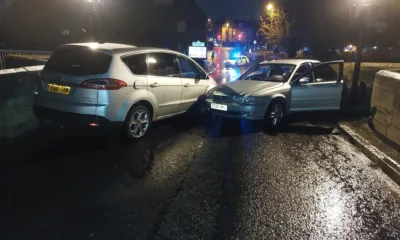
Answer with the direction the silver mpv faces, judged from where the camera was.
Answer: facing away from the viewer and to the right of the viewer

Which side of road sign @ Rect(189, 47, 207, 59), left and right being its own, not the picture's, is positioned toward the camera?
front

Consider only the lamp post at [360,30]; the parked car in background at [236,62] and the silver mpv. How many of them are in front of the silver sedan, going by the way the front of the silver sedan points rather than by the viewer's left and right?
1

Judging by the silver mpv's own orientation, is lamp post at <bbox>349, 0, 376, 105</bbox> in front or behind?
in front

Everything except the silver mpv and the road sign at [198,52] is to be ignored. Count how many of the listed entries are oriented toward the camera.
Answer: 1

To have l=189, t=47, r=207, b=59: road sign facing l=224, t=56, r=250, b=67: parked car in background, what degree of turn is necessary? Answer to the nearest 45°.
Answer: approximately 90° to its left

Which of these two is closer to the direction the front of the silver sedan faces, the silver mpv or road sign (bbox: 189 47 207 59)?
the silver mpv

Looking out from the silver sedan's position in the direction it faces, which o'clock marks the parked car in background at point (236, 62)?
The parked car in background is roughly at 4 o'clock from the silver sedan.

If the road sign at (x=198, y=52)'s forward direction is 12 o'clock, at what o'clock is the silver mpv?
The silver mpv is roughly at 12 o'clock from the road sign.

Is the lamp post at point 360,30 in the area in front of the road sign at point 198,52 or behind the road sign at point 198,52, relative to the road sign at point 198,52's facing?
in front
